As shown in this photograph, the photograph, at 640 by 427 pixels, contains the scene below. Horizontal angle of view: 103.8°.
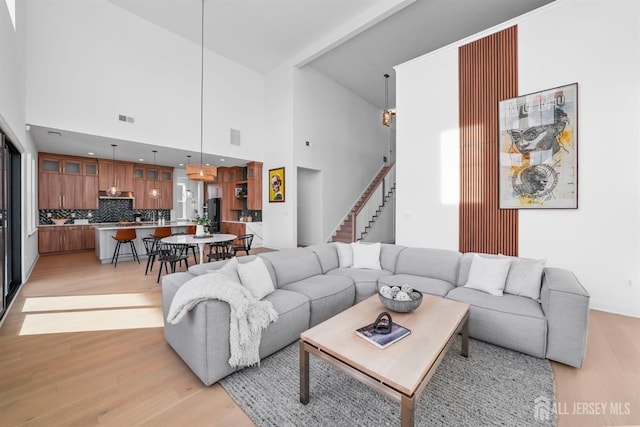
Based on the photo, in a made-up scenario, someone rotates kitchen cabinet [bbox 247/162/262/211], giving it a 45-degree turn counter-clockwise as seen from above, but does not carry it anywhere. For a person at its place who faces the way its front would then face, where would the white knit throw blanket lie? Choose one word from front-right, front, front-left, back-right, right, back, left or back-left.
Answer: front

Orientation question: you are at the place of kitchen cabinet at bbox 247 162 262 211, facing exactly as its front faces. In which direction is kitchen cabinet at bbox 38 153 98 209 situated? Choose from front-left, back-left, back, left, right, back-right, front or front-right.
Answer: front-right

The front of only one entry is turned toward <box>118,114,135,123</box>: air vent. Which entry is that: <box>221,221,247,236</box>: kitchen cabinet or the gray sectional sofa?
the kitchen cabinet

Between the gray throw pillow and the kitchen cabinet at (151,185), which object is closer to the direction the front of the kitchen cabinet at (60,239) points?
the gray throw pillow

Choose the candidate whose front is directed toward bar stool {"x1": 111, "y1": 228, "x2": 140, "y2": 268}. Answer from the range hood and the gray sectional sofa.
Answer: the range hood

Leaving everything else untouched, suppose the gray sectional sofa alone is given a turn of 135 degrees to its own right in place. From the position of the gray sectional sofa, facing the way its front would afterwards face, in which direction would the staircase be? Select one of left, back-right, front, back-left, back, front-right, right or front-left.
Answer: front-right

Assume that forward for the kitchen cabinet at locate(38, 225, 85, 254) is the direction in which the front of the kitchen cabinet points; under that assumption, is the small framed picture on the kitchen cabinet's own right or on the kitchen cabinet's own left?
on the kitchen cabinet's own left

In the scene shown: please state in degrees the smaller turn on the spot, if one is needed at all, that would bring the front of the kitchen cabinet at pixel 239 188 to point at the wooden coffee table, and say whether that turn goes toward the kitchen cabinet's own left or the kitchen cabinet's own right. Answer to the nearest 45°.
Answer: approximately 45° to the kitchen cabinet's own left

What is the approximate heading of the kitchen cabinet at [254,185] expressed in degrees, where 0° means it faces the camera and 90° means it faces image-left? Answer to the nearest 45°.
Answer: approximately 45°

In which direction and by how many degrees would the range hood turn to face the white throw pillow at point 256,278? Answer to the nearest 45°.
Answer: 0° — it already faces it

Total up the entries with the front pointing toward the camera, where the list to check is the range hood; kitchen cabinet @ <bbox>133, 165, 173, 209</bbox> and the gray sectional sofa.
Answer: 3

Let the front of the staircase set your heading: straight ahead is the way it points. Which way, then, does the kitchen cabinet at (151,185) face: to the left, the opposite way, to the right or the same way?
to the left

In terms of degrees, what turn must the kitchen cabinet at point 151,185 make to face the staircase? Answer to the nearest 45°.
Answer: approximately 45° to its left

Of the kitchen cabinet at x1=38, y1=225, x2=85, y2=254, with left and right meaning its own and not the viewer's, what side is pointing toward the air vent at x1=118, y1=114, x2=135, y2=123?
front

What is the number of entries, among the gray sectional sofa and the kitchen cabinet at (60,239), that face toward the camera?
2

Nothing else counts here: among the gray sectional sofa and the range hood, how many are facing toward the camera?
2

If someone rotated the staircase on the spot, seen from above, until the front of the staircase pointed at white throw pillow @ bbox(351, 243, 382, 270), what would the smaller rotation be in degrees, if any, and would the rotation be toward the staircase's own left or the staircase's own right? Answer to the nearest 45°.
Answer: approximately 45° to the staircase's own left
